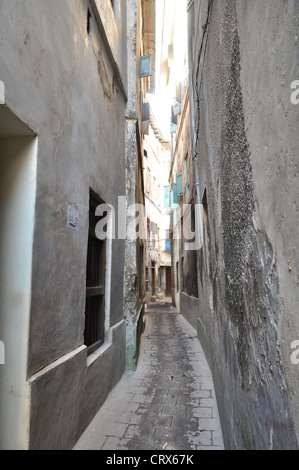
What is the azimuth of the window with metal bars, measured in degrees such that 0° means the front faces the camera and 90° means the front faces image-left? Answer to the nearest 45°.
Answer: approximately 270°
